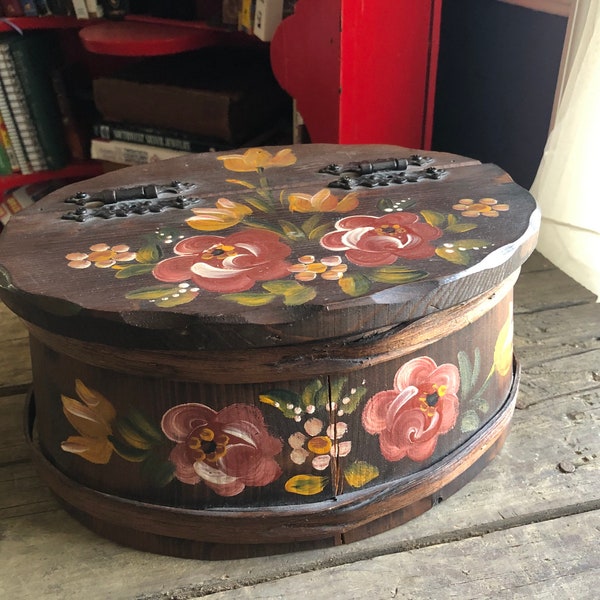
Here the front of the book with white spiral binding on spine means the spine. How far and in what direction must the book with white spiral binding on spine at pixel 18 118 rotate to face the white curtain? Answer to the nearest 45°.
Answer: approximately 45° to its left

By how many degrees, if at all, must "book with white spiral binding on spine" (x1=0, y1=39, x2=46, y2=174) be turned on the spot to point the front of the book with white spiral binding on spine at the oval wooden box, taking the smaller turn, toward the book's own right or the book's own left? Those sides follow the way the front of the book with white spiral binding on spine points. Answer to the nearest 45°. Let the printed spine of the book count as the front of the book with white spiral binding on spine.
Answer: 0° — it already faces it

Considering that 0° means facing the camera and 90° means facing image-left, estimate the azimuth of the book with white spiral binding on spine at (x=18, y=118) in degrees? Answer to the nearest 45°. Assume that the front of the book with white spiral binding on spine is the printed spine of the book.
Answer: approximately 0°

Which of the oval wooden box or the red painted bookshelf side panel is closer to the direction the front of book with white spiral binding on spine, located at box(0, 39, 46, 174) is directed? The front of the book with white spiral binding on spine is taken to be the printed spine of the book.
the oval wooden box

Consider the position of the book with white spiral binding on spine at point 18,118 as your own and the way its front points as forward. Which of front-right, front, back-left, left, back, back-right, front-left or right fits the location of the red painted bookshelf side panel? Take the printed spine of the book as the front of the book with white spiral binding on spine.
front-left
